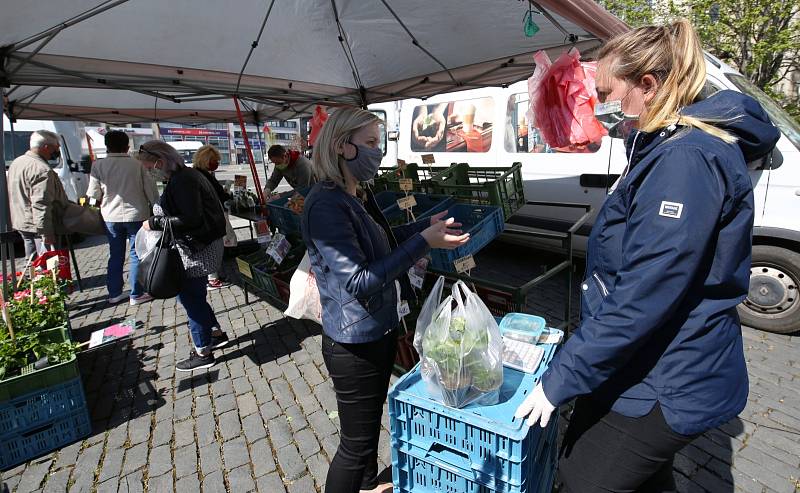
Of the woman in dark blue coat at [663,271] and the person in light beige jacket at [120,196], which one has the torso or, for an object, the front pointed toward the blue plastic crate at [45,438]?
the woman in dark blue coat

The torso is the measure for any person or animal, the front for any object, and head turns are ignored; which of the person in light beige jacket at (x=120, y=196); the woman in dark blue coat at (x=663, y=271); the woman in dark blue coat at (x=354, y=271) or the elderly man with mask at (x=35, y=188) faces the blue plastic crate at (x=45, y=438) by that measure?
the woman in dark blue coat at (x=663, y=271)

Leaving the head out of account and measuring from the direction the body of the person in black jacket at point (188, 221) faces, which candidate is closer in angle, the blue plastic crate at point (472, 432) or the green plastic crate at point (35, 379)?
the green plastic crate

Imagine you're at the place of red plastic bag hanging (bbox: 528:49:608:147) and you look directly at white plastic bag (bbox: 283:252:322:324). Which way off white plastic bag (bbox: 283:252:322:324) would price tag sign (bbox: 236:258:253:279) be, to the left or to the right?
right

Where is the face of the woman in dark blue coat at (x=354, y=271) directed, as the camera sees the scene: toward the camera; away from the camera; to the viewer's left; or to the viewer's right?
to the viewer's right

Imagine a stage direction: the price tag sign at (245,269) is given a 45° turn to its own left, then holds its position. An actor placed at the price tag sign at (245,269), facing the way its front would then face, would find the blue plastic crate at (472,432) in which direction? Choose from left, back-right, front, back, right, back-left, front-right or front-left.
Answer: front

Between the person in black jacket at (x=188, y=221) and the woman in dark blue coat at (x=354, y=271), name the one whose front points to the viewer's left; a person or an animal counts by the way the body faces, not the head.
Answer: the person in black jacket

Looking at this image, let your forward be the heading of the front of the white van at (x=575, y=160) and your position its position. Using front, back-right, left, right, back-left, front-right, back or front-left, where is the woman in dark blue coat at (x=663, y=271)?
front-right

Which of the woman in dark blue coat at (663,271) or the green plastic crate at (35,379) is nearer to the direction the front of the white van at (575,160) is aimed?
the woman in dark blue coat

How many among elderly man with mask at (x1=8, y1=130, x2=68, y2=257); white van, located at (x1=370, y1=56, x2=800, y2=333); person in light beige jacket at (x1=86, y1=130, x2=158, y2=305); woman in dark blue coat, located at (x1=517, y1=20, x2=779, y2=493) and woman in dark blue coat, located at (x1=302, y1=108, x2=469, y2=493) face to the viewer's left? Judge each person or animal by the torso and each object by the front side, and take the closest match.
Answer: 1

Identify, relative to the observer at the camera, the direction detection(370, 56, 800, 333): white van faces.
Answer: facing the viewer and to the right of the viewer

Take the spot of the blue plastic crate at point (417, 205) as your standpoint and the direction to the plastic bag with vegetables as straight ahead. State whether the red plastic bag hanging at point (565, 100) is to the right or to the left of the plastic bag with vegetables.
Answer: left

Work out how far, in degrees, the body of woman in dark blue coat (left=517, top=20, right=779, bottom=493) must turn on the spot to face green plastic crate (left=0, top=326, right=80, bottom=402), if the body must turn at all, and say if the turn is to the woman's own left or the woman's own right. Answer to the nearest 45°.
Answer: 0° — they already face it
